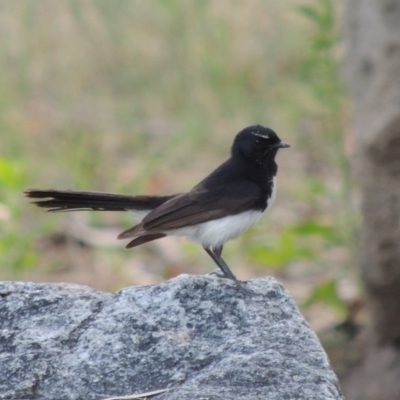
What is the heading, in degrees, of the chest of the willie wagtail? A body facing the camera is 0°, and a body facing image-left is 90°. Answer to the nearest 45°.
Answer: approximately 270°
